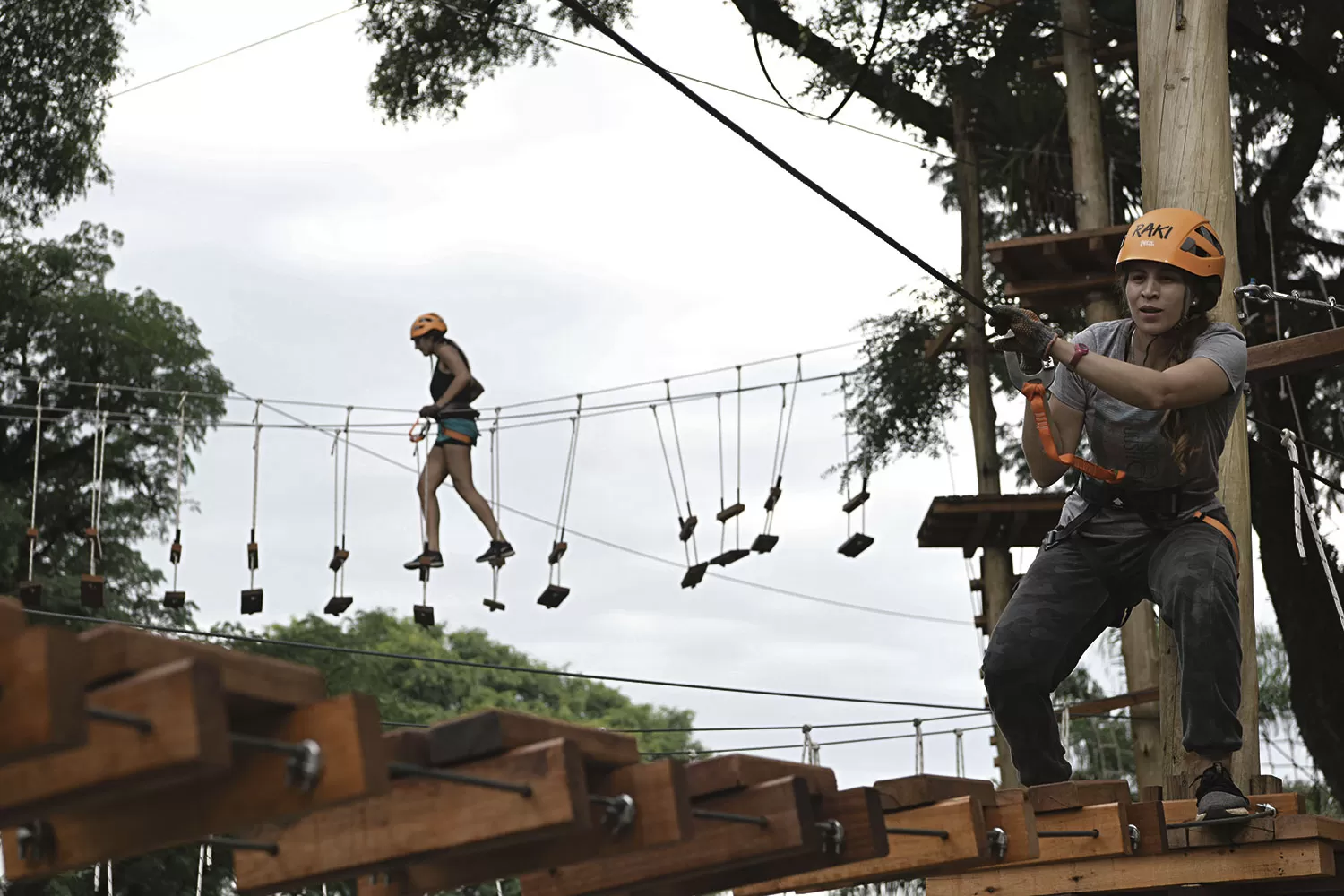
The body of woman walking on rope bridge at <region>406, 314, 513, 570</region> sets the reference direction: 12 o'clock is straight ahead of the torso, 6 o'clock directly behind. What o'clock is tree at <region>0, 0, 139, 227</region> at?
The tree is roughly at 2 o'clock from the woman walking on rope bridge.

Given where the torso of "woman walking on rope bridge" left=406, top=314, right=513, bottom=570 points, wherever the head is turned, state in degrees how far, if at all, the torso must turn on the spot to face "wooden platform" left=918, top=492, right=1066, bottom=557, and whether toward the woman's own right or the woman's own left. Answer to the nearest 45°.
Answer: approximately 180°

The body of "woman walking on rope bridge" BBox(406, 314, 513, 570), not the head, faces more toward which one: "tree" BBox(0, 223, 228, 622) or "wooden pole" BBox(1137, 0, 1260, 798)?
the tree

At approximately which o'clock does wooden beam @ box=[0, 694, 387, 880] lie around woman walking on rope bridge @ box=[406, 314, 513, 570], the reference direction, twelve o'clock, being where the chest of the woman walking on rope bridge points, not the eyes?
The wooden beam is roughly at 9 o'clock from the woman walking on rope bridge.

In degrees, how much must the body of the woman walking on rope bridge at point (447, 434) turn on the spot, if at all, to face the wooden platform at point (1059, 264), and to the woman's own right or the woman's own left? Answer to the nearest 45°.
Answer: approximately 135° to the woman's own left

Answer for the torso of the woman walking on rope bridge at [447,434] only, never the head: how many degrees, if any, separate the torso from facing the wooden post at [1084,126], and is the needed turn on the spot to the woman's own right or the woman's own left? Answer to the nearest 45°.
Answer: approximately 180°

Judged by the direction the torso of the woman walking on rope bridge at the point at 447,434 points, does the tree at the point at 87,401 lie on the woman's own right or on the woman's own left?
on the woman's own right

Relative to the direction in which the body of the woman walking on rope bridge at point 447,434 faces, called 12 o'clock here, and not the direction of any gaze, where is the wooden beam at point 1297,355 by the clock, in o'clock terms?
The wooden beam is roughly at 8 o'clock from the woman walking on rope bridge.

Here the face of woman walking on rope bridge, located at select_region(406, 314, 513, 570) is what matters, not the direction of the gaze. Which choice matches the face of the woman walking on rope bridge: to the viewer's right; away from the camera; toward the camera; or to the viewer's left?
to the viewer's left

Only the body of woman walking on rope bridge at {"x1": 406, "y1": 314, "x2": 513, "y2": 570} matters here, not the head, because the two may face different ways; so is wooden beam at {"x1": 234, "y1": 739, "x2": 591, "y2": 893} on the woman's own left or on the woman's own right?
on the woman's own left

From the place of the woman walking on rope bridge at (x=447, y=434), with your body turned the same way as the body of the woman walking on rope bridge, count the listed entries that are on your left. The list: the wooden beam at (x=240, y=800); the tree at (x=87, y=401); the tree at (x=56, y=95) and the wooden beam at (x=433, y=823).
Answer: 2

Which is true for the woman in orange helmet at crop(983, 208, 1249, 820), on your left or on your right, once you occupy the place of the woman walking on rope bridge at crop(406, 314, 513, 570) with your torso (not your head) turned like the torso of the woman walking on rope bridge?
on your left

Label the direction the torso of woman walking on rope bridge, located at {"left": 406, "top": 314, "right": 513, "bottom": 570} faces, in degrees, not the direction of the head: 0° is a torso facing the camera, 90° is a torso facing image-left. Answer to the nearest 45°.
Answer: approximately 90°
